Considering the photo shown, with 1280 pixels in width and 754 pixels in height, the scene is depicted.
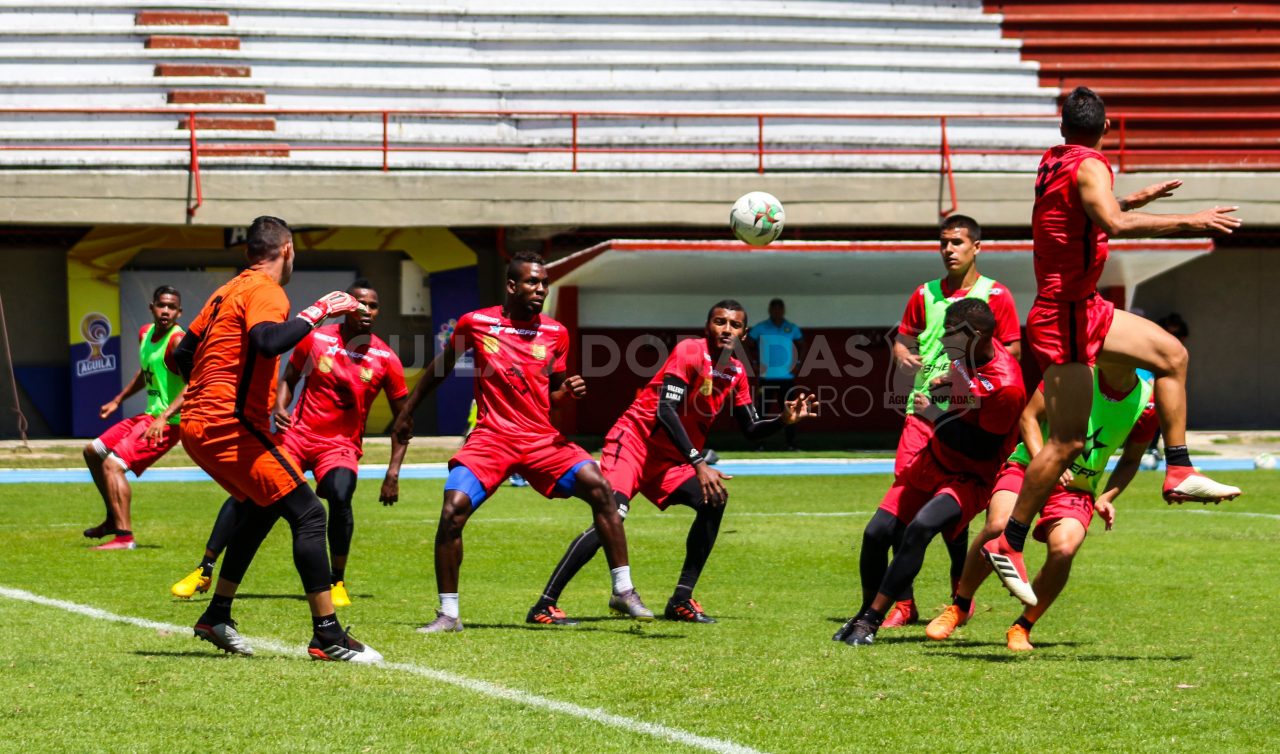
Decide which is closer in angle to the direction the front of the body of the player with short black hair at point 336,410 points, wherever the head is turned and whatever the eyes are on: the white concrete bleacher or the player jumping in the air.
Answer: the player jumping in the air

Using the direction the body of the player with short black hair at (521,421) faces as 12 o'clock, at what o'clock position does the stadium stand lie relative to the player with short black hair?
The stadium stand is roughly at 7 o'clock from the player with short black hair.

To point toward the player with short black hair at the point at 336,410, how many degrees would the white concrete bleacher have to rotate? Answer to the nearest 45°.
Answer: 0° — it already faces them

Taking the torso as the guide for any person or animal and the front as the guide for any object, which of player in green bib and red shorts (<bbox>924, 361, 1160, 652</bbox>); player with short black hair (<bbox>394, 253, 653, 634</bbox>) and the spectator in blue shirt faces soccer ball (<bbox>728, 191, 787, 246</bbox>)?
the spectator in blue shirt

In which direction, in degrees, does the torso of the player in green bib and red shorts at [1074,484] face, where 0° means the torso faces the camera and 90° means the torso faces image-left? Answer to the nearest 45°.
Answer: approximately 45°

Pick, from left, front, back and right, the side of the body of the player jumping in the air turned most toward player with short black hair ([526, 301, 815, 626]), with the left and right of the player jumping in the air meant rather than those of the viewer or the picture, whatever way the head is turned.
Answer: left

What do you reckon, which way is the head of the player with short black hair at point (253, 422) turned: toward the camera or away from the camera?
away from the camera

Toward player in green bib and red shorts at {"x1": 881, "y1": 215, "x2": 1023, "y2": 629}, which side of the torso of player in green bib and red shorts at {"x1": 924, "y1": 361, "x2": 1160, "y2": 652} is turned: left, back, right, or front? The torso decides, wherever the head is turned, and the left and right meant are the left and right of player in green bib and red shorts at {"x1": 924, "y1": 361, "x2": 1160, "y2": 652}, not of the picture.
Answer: right

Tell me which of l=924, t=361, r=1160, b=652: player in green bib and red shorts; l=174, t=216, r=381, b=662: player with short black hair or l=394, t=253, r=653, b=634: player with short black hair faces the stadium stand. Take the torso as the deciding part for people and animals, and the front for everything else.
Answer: l=174, t=216, r=381, b=662: player with short black hair
